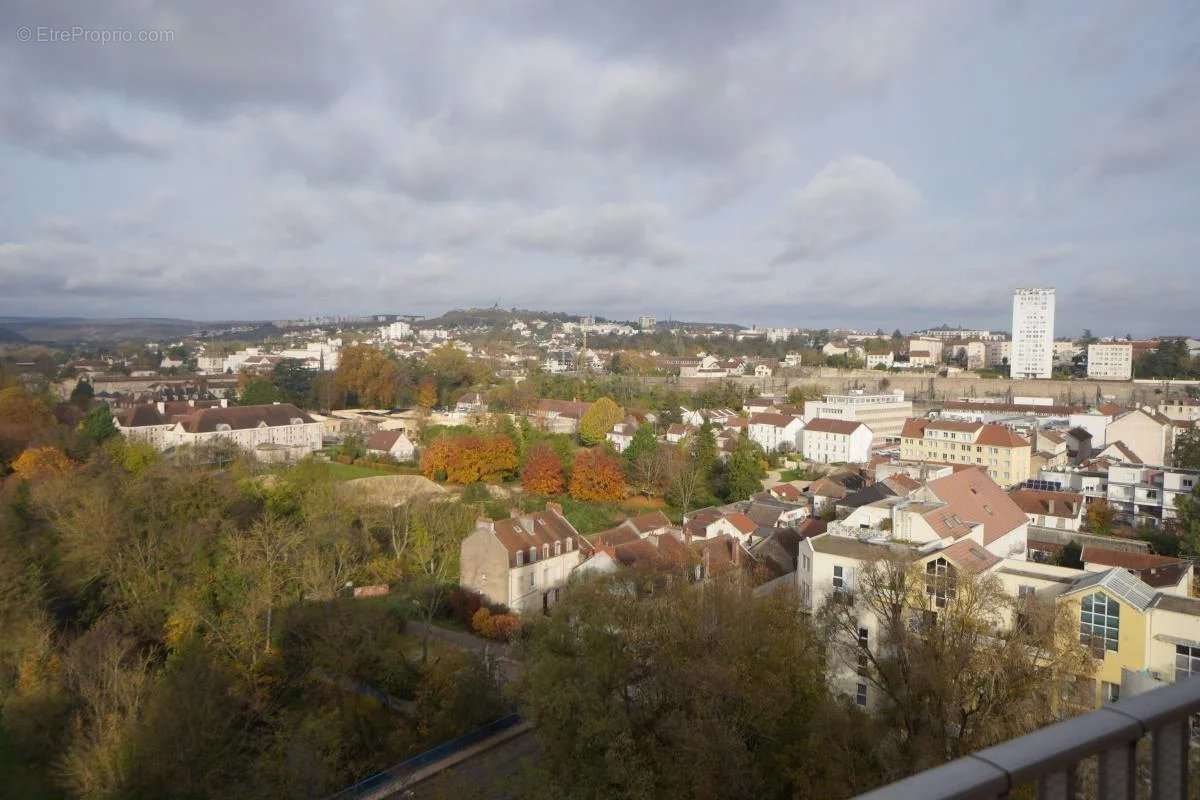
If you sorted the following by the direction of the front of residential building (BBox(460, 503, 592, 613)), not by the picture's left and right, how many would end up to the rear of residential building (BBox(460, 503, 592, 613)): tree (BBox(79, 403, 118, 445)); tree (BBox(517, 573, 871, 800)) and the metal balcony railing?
1

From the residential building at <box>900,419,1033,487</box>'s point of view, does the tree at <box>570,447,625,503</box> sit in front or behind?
in front

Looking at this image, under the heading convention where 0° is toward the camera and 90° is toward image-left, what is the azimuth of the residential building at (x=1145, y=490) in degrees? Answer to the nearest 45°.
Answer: approximately 0°

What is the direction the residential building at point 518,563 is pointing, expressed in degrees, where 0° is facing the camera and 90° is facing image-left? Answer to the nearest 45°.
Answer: approximately 315°

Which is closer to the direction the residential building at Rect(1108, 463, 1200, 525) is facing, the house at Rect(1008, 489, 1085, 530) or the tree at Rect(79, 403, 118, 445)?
the house

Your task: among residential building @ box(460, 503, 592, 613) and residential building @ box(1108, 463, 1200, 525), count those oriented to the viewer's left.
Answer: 0

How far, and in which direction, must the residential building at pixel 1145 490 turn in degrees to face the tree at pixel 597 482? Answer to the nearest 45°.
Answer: approximately 90° to its right

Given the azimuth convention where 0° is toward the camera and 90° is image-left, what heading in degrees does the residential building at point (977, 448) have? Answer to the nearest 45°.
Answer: approximately 45°

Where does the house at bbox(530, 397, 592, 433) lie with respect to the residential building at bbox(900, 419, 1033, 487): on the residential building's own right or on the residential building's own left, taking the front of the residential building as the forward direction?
on the residential building's own right

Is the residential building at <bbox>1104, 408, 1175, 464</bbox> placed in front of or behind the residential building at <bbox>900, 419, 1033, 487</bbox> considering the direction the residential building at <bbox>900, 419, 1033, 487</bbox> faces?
behind

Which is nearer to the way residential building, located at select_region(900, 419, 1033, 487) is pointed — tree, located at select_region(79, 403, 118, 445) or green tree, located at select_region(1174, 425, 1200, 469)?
the tree
